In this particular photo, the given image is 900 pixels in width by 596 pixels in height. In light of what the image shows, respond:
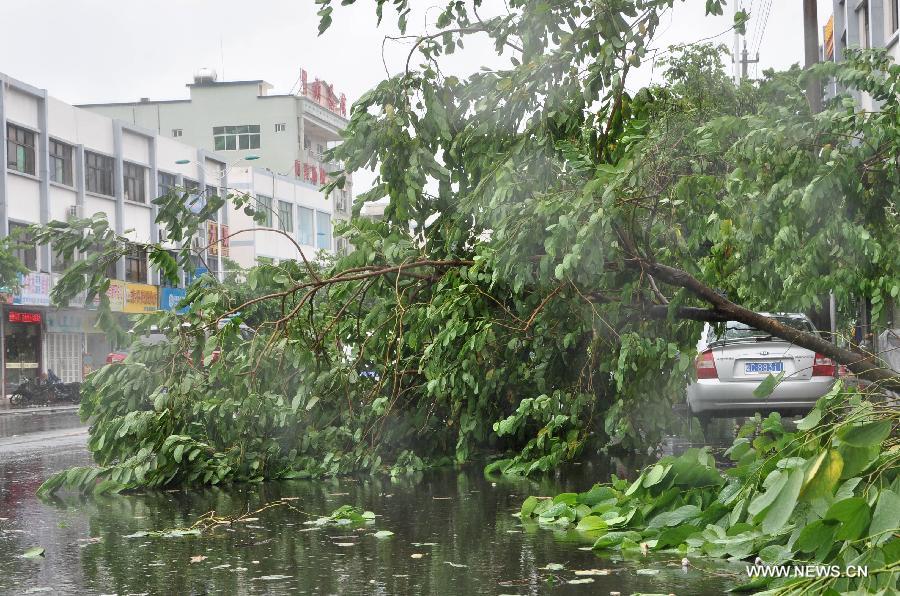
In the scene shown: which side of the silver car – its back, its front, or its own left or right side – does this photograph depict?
back

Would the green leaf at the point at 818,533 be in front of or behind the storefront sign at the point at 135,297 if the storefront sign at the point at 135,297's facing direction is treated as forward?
in front

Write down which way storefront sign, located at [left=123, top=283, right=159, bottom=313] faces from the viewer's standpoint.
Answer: facing the viewer and to the right of the viewer

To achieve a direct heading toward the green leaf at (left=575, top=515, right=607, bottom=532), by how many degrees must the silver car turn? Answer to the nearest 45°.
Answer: approximately 180°

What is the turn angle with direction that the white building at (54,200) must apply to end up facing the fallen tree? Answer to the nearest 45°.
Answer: approximately 45° to its right

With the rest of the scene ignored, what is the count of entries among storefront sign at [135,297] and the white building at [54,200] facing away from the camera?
0

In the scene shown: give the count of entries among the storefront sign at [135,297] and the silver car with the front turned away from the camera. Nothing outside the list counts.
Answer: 1

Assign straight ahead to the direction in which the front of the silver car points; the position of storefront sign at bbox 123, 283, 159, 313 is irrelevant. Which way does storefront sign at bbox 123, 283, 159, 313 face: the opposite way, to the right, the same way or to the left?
to the right

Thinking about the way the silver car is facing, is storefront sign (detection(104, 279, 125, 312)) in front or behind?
in front

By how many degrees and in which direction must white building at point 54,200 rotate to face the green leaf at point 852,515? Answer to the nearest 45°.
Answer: approximately 45° to its right

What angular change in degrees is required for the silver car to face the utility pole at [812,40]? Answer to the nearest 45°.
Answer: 0° — it already faces it

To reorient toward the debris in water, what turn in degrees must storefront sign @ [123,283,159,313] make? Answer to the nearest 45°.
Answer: approximately 45° to its right

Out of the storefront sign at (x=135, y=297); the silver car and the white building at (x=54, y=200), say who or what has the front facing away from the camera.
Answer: the silver car

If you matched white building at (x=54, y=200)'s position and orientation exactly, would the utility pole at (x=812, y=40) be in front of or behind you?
in front

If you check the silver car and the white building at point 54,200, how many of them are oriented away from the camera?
1

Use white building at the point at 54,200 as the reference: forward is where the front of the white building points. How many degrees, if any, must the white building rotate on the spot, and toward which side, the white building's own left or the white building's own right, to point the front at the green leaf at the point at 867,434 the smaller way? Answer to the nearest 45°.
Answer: approximately 45° to the white building's own right

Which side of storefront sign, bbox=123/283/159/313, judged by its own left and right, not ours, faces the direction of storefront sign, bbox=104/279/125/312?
right

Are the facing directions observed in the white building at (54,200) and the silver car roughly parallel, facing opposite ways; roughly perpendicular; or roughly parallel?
roughly perpendicular
